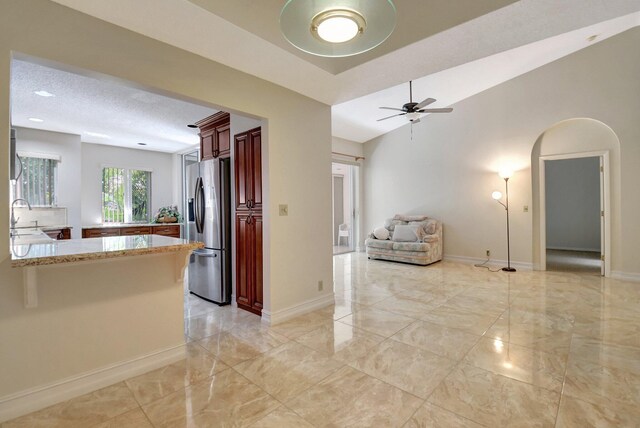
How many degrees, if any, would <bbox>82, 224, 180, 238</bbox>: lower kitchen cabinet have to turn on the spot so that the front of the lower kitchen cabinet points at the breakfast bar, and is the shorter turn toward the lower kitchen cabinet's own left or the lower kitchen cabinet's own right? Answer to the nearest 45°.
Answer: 0° — it already faces it

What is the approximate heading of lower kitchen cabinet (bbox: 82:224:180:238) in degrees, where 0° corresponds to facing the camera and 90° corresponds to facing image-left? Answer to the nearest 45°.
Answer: approximately 0°

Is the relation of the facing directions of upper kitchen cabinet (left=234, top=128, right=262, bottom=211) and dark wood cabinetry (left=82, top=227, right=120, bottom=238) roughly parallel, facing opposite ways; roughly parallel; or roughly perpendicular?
roughly perpendicular

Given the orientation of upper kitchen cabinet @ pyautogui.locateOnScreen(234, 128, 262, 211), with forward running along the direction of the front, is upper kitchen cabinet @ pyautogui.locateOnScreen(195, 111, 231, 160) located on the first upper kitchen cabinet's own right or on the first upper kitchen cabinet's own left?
on the first upper kitchen cabinet's own right

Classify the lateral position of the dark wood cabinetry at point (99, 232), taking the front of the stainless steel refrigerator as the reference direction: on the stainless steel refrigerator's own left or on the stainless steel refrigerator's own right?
on the stainless steel refrigerator's own right

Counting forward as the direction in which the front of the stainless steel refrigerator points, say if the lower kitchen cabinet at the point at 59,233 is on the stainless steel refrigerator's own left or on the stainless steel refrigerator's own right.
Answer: on the stainless steel refrigerator's own right

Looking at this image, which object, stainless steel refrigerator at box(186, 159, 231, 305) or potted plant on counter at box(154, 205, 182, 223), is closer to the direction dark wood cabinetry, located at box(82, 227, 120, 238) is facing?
the stainless steel refrigerator

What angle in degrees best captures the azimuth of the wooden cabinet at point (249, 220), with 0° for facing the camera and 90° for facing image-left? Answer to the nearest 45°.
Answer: approximately 45°

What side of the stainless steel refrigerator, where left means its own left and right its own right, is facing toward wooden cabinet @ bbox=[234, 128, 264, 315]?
left

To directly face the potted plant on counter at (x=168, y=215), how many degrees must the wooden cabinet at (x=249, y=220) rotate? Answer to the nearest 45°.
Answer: approximately 90° to its right
